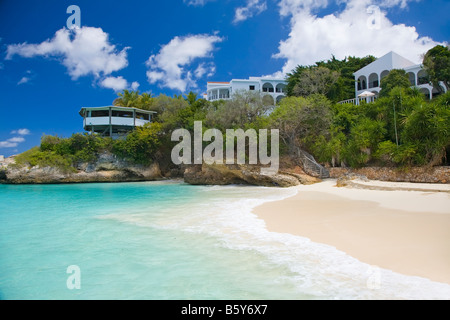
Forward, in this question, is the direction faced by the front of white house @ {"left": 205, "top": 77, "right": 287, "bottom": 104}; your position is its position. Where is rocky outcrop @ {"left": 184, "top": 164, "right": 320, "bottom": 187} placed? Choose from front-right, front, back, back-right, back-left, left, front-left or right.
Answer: front

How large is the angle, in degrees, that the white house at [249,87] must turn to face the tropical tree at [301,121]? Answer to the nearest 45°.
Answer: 0° — it already faces it

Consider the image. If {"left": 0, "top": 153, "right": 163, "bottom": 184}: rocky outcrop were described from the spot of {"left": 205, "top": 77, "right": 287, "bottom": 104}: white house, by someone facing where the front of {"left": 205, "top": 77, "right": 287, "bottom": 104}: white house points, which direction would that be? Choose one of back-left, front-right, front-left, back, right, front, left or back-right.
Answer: front-right

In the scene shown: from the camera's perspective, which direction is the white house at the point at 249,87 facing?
toward the camera

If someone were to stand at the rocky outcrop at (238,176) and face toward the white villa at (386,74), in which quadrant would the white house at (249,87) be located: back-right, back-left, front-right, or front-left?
front-left

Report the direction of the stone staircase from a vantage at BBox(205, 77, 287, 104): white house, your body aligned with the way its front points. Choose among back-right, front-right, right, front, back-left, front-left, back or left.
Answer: front

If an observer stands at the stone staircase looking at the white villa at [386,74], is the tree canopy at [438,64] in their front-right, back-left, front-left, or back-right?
front-right

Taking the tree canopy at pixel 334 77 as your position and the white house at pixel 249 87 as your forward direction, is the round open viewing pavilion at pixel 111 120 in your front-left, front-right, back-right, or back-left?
front-left
